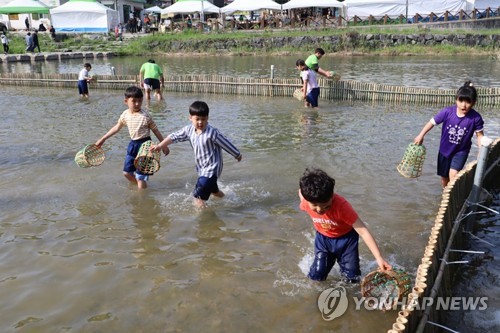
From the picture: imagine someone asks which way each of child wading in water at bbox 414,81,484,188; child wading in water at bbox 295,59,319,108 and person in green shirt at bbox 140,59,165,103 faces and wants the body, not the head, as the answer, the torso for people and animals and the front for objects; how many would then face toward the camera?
1

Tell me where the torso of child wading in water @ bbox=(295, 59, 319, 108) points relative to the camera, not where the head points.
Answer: to the viewer's left

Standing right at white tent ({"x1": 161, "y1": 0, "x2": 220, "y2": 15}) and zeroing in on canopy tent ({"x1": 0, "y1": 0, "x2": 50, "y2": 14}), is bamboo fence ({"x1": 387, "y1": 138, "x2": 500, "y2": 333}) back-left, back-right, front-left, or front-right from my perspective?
back-left

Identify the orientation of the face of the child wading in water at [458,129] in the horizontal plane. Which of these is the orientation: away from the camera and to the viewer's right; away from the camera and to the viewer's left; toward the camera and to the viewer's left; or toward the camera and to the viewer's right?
toward the camera and to the viewer's left

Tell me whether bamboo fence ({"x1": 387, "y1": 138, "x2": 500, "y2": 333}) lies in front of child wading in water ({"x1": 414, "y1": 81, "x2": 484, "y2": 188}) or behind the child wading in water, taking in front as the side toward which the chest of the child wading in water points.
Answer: in front

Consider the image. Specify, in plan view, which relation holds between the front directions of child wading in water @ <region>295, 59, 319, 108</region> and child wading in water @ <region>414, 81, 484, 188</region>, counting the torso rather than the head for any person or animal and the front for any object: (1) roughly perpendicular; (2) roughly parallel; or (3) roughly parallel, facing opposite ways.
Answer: roughly perpendicular

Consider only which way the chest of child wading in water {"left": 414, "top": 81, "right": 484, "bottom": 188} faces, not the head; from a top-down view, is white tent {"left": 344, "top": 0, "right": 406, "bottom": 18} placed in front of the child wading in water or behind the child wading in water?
behind

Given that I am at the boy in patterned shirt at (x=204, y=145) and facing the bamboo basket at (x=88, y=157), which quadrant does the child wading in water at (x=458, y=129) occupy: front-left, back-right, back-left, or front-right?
back-right
